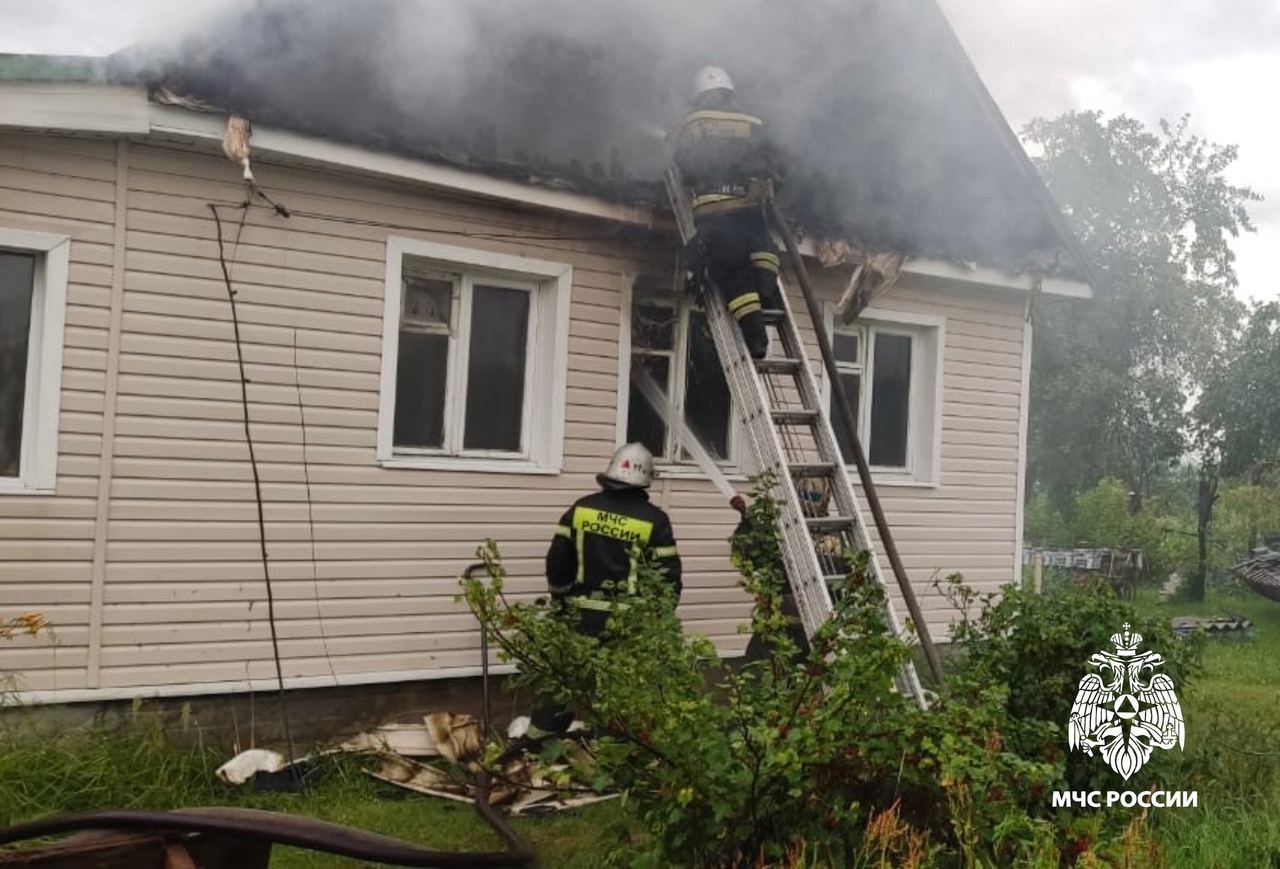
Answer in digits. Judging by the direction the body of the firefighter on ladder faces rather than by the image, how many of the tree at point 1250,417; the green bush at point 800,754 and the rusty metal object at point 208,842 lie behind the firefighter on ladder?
2

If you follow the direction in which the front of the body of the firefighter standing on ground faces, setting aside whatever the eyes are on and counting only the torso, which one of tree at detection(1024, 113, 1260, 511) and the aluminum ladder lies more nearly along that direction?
the tree

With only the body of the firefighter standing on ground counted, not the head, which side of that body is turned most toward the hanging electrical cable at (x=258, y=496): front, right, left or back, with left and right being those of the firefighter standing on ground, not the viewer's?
left

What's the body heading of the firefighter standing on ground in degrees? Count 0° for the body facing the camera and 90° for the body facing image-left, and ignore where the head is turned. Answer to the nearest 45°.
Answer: approximately 180°

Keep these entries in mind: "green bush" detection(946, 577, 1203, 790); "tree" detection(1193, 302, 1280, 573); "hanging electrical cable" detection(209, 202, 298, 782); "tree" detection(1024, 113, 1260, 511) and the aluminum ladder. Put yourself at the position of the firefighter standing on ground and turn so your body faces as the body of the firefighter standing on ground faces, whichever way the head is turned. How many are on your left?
1

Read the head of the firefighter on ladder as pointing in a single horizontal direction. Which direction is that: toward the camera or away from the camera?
away from the camera

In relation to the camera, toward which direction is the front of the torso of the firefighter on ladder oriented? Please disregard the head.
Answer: away from the camera

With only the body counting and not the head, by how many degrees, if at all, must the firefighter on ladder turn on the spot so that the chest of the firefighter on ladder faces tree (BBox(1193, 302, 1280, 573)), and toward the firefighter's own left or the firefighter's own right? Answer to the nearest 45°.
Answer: approximately 45° to the firefighter's own right

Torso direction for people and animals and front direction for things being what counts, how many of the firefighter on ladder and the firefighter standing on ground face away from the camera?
2

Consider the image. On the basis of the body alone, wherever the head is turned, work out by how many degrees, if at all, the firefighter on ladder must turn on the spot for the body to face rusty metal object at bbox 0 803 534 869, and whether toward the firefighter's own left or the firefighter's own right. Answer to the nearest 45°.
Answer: approximately 180°

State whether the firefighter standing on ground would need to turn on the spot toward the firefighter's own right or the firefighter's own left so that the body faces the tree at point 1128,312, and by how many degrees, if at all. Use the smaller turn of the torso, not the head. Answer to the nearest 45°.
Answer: approximately 45° to the firefighter's own right

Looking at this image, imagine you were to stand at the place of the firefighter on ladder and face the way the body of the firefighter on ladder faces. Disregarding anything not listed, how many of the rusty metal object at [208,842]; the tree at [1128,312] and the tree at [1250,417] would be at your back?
1
